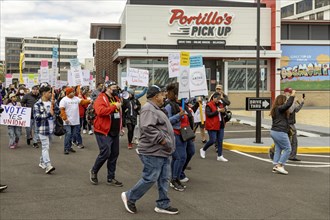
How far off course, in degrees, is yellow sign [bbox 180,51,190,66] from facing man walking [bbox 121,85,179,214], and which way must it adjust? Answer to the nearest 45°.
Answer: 0° — it already faces them

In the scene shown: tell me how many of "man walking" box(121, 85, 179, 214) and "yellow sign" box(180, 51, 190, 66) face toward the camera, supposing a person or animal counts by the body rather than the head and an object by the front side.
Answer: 1

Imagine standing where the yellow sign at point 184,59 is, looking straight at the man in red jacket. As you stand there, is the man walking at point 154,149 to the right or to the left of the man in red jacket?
left

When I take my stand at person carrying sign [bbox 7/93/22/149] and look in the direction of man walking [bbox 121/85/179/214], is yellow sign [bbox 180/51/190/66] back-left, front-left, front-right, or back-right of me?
front-left

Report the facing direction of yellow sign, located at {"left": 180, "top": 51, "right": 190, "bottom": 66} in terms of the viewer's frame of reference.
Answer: facing the viewer

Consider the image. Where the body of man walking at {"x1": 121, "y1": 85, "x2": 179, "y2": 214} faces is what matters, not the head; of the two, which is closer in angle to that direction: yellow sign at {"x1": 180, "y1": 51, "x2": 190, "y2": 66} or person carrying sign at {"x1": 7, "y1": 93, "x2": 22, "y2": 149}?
the yellow sign
